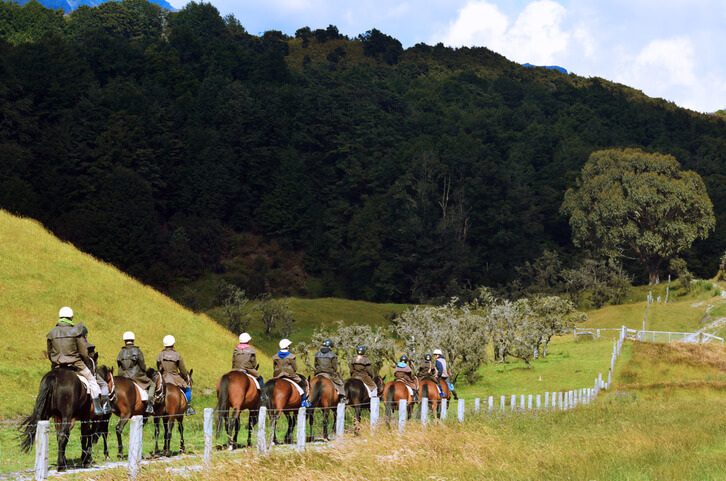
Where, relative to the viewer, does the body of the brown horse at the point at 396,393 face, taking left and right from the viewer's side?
facing away from the viewer and to the right of the viewer

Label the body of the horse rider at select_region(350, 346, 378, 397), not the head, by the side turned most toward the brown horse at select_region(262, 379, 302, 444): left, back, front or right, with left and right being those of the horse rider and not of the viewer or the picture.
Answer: back

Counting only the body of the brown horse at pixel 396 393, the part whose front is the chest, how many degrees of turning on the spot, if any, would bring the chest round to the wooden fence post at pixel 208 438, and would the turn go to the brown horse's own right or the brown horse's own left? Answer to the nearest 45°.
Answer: approximately 135° to the brown horse's own right

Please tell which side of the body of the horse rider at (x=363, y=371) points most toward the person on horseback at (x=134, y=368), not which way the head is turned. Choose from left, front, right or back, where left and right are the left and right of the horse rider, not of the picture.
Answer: back

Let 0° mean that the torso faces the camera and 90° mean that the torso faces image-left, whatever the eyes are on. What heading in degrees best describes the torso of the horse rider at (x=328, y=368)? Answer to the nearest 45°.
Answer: approximately 225°

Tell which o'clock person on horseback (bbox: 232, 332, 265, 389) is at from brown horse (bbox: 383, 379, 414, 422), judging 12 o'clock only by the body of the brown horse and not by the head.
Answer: The person on horseback is roughly at 6 o'clock from the brown horse.

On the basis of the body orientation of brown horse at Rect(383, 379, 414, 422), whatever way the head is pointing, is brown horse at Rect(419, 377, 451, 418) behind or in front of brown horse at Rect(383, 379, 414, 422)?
in front

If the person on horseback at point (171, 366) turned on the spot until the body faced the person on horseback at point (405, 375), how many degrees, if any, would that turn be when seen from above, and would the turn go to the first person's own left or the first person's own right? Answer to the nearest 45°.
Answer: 0° — they already face them

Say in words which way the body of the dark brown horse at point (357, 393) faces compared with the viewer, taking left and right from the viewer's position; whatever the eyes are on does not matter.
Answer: facing away from the viewer and to the right of the viewer

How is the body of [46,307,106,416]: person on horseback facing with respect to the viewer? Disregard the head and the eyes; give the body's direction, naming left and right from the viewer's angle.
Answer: facing away from the viewer and to the right of the viewer

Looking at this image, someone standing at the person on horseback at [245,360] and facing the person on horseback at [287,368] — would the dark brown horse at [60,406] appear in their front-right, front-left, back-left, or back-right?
back-right
